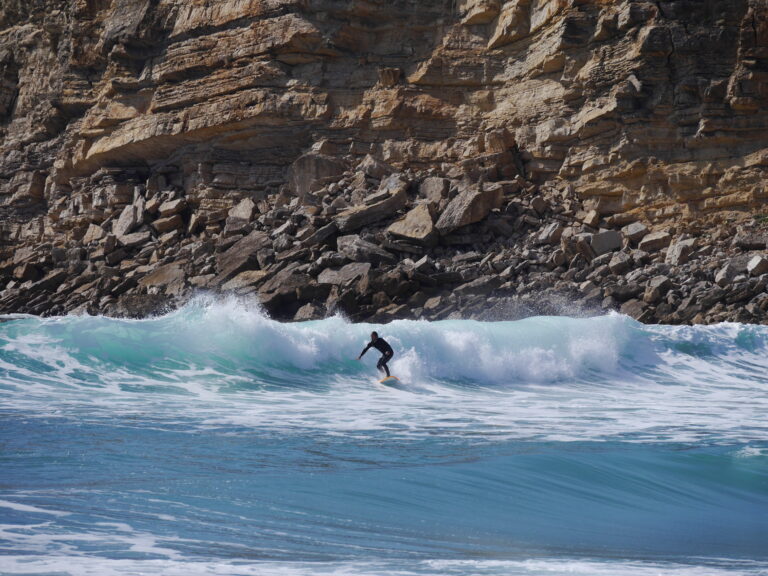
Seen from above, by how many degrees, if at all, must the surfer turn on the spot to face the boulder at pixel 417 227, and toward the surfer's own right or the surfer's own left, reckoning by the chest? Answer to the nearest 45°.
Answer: approximately 135° to the surfer's own right

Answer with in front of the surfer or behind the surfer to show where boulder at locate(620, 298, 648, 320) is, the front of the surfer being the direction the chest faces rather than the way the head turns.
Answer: behind

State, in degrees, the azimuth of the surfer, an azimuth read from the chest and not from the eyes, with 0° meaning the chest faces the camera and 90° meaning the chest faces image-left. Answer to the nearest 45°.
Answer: approximately 45°

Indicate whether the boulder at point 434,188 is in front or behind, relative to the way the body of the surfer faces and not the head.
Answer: behind

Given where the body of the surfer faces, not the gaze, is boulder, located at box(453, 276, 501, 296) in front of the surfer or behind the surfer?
behind

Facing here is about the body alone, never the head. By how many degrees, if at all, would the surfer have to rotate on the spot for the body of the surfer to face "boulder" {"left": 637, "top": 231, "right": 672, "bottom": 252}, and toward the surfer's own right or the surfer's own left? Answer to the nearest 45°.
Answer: approximately 180°

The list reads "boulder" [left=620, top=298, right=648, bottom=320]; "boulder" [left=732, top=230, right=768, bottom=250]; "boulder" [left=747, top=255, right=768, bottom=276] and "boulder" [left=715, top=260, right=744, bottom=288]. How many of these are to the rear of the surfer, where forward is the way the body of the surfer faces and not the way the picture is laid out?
4

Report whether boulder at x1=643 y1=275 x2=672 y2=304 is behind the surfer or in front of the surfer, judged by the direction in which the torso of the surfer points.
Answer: behind

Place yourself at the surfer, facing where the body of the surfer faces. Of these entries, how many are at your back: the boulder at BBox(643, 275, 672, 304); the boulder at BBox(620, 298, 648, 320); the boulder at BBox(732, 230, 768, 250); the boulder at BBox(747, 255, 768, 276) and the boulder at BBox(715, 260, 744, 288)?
5

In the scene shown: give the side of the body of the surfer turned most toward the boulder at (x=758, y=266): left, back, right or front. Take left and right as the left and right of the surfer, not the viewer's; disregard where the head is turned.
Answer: back

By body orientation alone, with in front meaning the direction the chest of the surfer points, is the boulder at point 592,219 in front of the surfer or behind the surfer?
behind

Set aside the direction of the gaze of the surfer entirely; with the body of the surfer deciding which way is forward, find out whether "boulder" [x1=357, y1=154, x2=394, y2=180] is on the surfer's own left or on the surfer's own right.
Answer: on the surfer's own right

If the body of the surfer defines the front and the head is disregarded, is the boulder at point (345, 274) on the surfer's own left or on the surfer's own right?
on the surfer's own right
